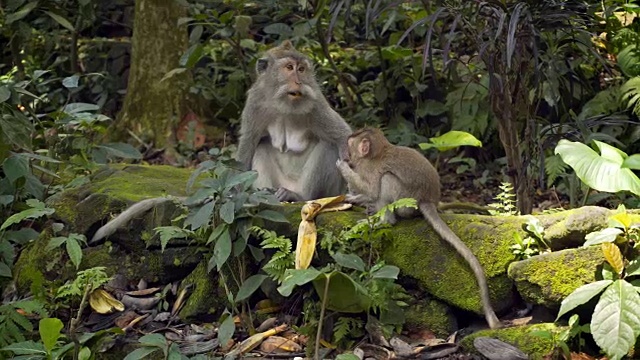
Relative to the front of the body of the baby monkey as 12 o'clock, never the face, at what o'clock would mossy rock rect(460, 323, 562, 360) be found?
The mossy rock is roughly at 8 o'clock from the baby monkey.

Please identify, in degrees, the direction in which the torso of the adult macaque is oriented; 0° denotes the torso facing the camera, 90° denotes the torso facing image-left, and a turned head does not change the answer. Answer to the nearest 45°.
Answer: approximately 0°

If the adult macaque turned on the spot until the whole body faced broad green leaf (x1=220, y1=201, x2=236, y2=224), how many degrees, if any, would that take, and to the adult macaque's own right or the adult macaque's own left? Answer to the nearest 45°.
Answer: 0° — it already faces it

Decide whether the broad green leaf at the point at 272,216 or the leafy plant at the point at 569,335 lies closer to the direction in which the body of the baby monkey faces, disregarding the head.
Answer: the broad green leaf

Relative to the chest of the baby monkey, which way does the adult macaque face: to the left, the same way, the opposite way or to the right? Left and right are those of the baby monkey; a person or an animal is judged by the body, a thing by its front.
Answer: to the left

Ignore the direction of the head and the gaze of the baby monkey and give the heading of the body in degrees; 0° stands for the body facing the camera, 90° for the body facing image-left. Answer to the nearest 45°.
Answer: approximately 90°

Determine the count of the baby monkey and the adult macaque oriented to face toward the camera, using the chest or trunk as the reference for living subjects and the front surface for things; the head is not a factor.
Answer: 1

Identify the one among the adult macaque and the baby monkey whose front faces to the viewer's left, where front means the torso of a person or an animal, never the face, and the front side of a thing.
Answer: the baby monkey

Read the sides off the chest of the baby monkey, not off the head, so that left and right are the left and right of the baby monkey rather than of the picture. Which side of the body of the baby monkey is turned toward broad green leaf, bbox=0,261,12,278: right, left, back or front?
front

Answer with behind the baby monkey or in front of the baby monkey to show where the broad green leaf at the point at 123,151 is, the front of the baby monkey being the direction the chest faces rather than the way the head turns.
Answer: in front

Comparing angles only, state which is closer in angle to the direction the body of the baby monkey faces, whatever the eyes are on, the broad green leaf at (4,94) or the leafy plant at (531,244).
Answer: the broad green leaf

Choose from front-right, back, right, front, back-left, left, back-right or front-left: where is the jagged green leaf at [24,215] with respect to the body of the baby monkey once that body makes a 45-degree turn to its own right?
front-left

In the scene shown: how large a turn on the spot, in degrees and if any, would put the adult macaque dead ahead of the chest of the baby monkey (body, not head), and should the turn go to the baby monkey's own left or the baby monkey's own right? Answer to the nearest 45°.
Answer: approximately 45° to the baby monkey's own right

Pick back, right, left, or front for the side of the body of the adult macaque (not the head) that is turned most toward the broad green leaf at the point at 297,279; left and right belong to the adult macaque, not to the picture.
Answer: front

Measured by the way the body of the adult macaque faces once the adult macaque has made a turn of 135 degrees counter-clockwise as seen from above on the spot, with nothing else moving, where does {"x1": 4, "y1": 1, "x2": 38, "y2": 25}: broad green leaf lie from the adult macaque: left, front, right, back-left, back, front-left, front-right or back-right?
left
